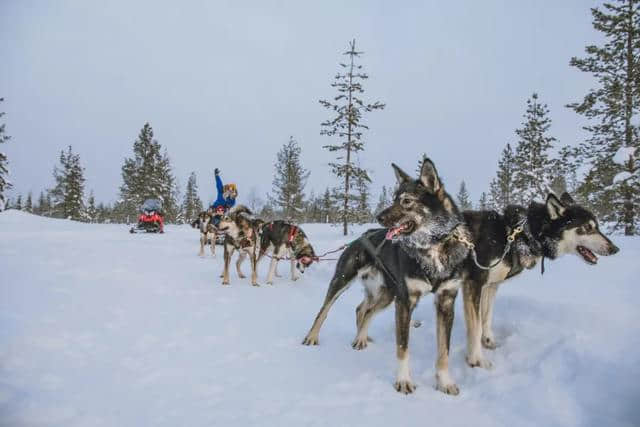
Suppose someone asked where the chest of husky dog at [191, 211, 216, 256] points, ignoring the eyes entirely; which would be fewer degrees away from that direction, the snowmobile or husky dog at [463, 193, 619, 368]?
the husky dog

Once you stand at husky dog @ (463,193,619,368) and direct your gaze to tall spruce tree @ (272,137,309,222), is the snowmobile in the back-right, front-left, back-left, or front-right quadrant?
front-left

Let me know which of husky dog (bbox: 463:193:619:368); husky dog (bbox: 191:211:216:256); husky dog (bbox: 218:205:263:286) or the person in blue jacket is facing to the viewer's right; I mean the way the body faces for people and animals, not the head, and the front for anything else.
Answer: husky dog (bbox: 463:193:619:368)

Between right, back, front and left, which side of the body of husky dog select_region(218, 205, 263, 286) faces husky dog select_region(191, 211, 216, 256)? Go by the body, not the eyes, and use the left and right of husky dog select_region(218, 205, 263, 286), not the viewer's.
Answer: back

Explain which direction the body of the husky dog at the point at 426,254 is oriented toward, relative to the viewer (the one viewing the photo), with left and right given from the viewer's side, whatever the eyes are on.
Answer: facing the viewer and to the right of the viewer

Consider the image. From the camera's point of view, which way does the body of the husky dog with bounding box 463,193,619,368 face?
to the viewer's right

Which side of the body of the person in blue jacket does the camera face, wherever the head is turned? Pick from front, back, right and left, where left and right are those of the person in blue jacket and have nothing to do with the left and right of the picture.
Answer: front

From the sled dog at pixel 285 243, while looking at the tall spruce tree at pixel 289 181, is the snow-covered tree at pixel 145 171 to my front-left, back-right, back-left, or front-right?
front-left

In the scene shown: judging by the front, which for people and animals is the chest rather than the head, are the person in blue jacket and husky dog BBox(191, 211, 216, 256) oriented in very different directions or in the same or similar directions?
same or similar directions

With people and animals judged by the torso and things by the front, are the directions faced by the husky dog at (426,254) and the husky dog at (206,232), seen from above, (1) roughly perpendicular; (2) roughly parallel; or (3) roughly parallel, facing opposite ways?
roughly parallel

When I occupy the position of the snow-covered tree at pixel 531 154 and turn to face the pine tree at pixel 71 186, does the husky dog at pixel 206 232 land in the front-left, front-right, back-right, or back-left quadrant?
front-left

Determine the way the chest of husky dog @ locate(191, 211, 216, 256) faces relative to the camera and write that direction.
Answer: toward the camera
